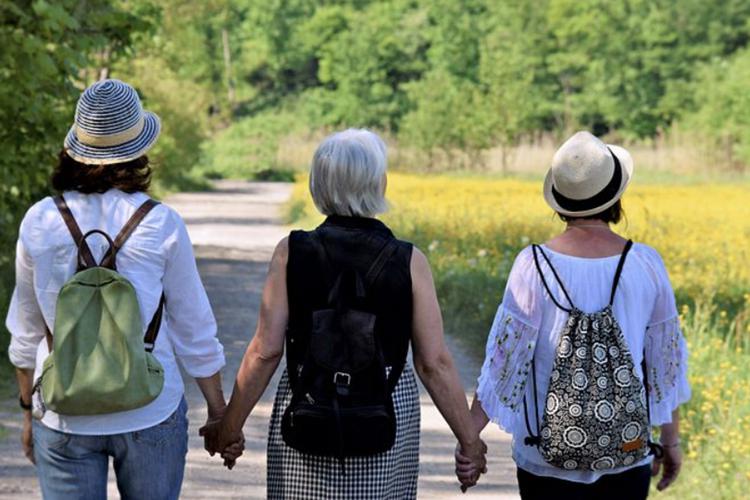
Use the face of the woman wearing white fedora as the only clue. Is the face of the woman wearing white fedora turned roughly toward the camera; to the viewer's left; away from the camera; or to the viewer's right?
away from the camera

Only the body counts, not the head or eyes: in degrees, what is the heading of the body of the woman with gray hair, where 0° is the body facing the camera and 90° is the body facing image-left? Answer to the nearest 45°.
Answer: approximately 180°

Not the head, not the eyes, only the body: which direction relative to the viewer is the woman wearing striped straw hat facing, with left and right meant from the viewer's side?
facing away from the viewer

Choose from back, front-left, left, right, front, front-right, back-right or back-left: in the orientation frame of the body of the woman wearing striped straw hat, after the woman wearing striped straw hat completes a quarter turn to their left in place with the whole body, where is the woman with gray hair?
back

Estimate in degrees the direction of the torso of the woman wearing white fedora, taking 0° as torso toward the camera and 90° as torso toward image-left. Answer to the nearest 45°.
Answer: approximately 180°

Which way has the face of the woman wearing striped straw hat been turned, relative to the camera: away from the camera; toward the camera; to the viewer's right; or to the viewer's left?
away from the camera

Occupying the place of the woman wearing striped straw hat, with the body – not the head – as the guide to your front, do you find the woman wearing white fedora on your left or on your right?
on your right

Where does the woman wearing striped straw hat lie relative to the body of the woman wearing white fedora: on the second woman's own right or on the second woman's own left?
on the second woman's own left

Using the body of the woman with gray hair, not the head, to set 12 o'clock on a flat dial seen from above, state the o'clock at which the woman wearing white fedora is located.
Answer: The woman wearing white fedora is roughly at 3 o'clock from the woman with gray hair.
